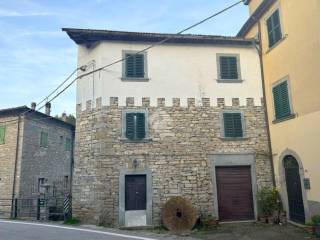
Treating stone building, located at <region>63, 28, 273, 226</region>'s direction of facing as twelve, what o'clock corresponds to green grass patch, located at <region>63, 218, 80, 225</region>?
The green grass patch is roughly at 3 o'clock from the stone building.

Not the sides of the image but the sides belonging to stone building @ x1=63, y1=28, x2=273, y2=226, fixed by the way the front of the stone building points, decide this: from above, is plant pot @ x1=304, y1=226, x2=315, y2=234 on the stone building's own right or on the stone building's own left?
on the stone building's own left

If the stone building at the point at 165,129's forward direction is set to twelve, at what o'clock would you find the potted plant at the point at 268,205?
The potted plant is roughly at 9 o'clock from the stone building.

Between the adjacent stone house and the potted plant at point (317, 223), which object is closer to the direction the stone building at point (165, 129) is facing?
the potted plant

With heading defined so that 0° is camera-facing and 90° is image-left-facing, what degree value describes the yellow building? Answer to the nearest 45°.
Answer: approximately 45°

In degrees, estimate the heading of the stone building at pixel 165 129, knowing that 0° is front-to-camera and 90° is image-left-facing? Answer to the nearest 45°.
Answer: approximately 0°

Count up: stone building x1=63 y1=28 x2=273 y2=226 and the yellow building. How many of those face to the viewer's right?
0

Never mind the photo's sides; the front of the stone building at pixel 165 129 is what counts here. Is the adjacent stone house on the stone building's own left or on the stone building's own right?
on the stone building's own right

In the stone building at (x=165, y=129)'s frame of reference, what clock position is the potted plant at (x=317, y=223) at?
The potted plant is roughly at 10 o'clock from the stone building.

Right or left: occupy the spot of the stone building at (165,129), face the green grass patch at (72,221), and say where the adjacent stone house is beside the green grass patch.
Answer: right

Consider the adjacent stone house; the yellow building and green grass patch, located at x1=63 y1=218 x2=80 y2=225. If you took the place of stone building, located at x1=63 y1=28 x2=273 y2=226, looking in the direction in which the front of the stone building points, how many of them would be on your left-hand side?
1
